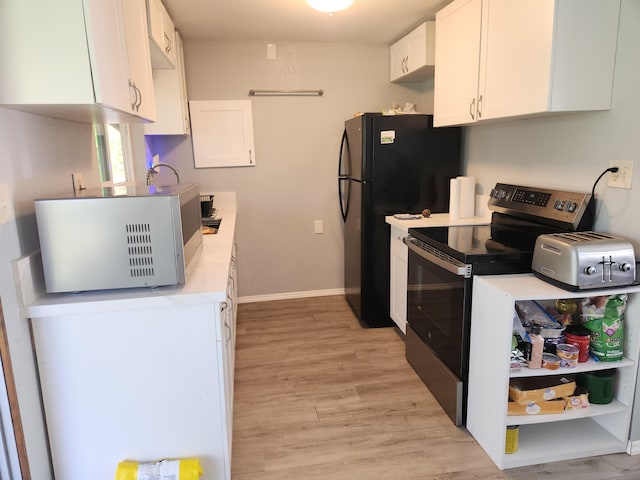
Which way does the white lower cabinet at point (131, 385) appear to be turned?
to the viewer's right

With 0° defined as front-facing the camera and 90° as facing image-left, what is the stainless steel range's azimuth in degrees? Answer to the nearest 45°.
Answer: approximately 45°

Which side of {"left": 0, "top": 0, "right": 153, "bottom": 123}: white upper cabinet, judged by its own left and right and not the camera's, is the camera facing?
right

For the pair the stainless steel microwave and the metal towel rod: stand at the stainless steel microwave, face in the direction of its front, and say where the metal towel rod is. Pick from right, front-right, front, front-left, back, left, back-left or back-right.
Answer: front-left

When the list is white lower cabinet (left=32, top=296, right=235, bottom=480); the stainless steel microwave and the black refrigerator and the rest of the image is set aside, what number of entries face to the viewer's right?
2

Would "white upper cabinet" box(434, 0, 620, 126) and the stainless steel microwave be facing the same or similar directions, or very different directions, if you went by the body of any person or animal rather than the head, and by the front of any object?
very different directions

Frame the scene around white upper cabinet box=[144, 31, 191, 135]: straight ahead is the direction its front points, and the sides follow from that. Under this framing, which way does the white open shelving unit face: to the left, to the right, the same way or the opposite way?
to the right

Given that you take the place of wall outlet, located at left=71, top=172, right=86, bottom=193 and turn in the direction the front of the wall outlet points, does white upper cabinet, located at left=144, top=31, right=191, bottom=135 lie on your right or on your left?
on your left

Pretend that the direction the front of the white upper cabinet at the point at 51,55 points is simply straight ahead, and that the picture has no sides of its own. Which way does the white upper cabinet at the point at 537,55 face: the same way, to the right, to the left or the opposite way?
the opposite way

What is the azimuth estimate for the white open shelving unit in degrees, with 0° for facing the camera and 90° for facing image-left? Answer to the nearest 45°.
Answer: approximately 315°

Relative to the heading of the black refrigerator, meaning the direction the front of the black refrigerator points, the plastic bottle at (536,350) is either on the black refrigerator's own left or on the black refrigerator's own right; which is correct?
on the black refrigerator's own left

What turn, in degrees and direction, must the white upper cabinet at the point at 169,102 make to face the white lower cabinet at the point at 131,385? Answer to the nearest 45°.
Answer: approximately 90° to its right

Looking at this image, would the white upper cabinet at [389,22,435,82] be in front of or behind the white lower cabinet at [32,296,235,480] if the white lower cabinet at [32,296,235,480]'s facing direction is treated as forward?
in front
